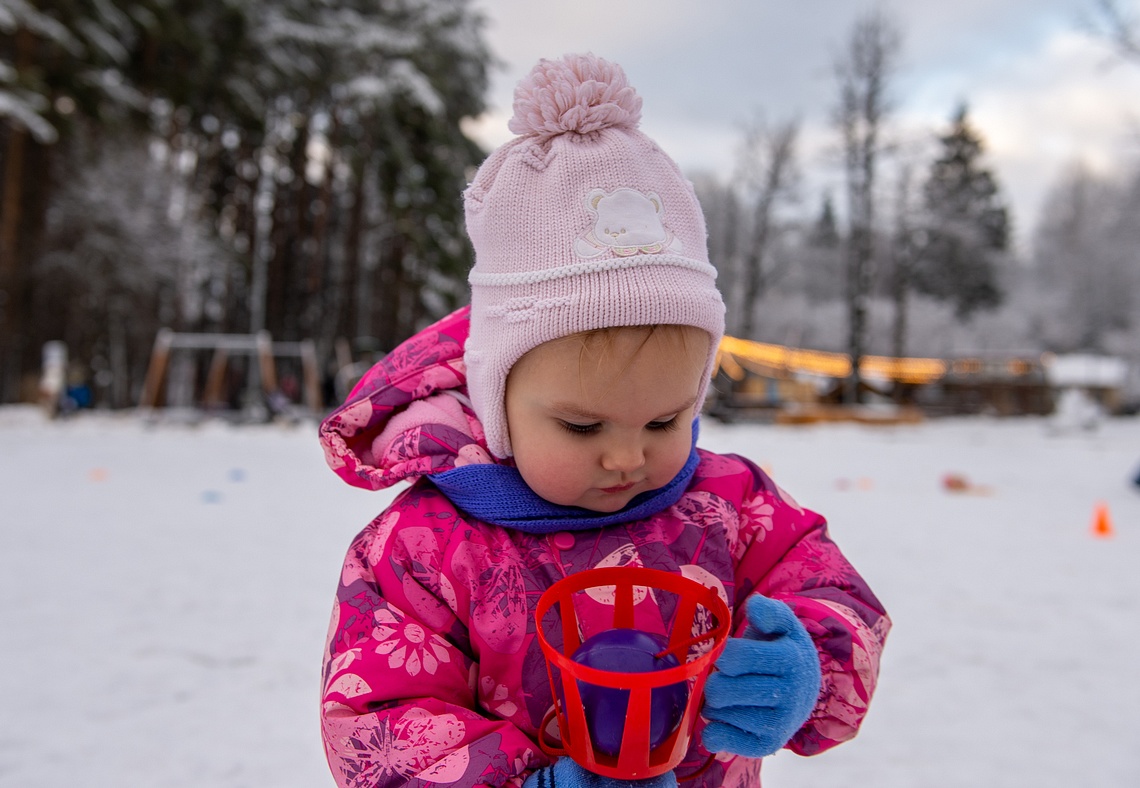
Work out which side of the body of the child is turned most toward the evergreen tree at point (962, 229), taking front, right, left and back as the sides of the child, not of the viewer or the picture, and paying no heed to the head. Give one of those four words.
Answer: back

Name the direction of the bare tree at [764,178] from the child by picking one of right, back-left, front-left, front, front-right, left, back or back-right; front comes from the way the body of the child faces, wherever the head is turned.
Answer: back

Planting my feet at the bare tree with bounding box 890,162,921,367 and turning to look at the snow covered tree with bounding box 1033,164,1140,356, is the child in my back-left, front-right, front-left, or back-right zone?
back-right

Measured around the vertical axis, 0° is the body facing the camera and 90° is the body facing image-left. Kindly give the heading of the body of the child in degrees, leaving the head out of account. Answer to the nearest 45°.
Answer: approximately 0°
